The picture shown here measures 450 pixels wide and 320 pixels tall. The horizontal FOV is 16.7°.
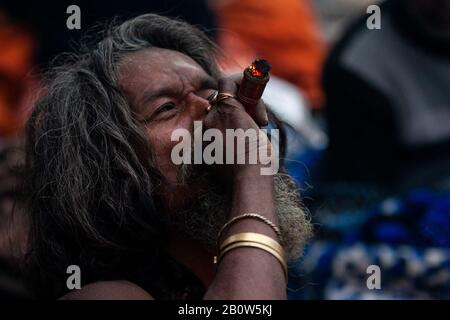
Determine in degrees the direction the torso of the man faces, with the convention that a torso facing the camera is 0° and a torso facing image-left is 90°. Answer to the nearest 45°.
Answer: approximately 315°

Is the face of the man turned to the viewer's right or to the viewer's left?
to the viewer's right
